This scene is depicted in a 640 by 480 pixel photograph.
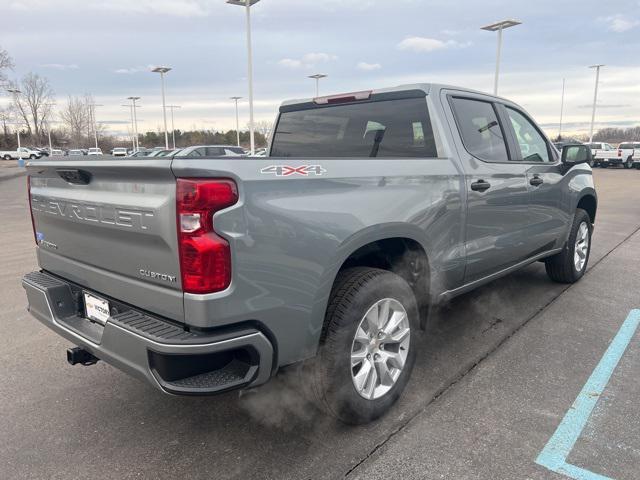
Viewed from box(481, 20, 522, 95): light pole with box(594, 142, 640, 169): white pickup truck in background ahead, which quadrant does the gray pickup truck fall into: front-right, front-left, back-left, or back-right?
back-right

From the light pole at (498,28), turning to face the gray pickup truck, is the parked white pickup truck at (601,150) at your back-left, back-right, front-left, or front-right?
back-left

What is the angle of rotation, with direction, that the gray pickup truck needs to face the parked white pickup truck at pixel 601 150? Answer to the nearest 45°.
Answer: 0° — it already faces it

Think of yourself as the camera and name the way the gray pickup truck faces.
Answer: facing away from the viewer and to the right of the viewer

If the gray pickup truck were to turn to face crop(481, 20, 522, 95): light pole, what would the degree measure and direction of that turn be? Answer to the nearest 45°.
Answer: approximately 45° to its left

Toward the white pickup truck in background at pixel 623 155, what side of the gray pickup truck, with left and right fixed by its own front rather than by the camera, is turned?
front
